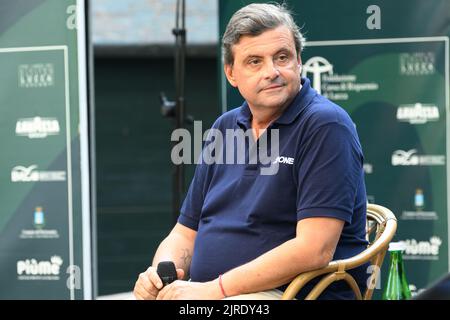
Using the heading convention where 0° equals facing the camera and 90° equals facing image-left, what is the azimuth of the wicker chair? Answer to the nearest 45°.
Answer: approximately 45°

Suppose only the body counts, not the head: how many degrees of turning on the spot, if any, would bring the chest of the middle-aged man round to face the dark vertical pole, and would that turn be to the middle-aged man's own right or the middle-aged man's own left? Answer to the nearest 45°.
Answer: approximately 135° to the middle-aged man's own right

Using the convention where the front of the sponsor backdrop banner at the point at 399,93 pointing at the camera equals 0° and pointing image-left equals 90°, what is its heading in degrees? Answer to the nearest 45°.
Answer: approximately 0°

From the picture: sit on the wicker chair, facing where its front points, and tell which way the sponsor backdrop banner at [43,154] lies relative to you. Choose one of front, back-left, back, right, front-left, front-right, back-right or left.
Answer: right

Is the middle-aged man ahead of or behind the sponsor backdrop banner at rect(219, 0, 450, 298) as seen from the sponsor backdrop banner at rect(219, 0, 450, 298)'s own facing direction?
ahead

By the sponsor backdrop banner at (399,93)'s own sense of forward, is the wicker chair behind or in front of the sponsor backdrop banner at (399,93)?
in front

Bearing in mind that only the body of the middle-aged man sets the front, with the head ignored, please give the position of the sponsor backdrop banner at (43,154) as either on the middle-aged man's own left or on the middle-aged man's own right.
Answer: on the middle-aged man's own right

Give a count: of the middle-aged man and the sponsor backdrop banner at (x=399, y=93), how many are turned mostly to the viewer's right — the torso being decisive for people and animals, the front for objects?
0

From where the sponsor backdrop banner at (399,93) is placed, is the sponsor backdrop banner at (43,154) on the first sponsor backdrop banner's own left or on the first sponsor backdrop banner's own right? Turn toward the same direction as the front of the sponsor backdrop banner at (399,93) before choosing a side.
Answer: on the first sponsor backdrop banner's own right

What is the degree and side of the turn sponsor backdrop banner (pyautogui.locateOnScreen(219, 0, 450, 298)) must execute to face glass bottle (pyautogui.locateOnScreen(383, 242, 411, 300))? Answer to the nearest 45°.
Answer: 0° — it already faces it

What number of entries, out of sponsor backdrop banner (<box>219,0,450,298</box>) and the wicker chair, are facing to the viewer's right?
0

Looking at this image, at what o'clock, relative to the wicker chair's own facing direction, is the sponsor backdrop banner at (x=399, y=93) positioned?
The sponsor backdrop banner is roughly at 5 o'clock from the wicker chair.

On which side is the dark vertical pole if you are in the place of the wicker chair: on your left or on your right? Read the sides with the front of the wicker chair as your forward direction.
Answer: on your right
